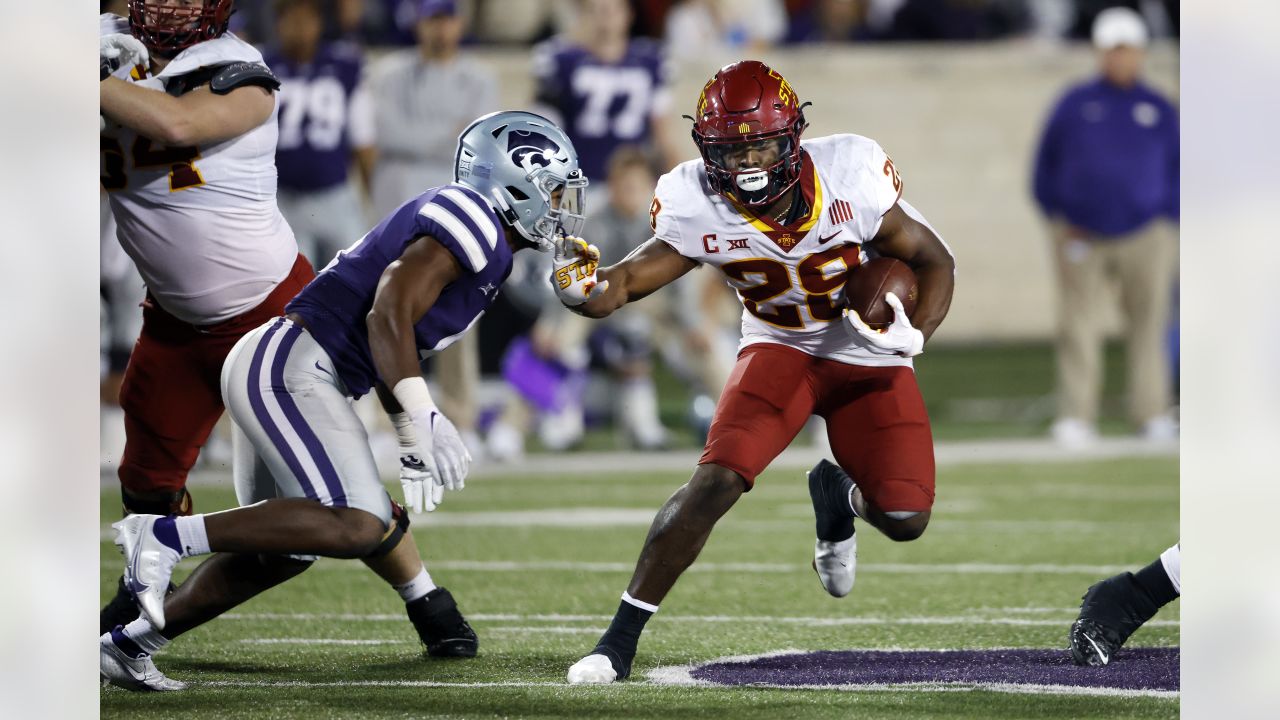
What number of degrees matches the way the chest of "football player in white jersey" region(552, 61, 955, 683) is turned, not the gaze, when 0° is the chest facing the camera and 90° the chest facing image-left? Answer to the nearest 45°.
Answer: approximately 0°

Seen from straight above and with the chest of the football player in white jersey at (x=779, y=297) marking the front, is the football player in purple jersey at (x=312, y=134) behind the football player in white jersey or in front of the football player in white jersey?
behind

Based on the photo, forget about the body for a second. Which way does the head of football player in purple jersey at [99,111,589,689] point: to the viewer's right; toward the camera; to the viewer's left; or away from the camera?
to the viewer's right

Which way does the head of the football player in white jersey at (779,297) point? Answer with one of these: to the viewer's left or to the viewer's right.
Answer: to the viewer's left

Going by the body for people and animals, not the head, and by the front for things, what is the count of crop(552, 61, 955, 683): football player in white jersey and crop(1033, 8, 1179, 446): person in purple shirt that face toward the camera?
2

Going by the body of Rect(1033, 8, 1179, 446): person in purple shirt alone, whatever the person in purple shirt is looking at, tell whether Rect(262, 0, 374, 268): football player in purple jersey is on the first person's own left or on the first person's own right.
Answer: on the first person's own right
